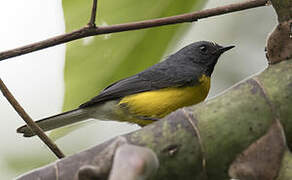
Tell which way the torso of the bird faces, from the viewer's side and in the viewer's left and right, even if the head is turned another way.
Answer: facing to the right of the viewer
